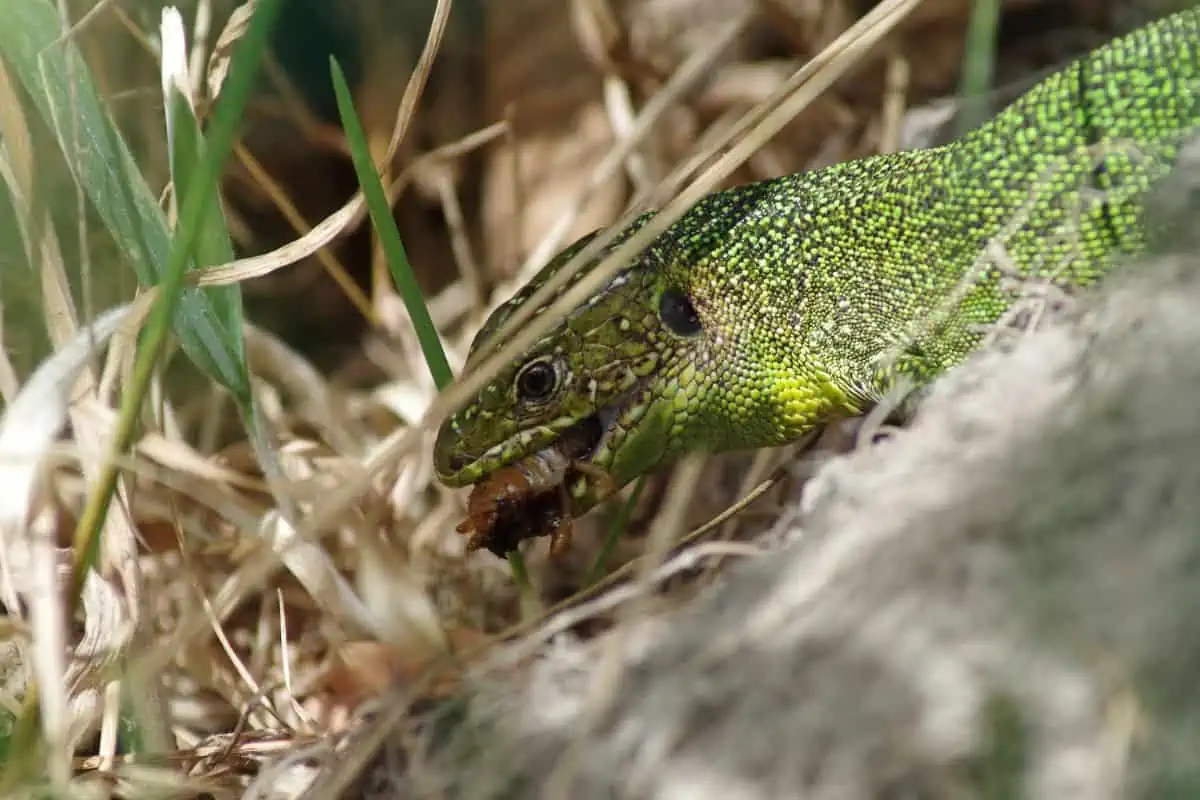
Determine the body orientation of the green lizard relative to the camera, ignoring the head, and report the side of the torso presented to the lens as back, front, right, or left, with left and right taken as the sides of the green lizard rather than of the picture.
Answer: left

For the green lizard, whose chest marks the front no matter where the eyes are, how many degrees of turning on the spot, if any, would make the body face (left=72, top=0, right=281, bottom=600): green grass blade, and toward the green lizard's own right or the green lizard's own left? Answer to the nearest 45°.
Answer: approximately 45° to the green lizard's own left
